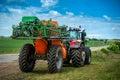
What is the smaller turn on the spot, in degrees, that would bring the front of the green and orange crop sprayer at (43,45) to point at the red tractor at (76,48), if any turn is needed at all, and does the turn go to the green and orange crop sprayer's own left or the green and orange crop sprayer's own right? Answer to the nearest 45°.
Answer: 0° — it already faces it

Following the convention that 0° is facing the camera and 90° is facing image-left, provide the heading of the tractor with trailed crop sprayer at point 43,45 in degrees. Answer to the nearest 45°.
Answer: approximately 225°
